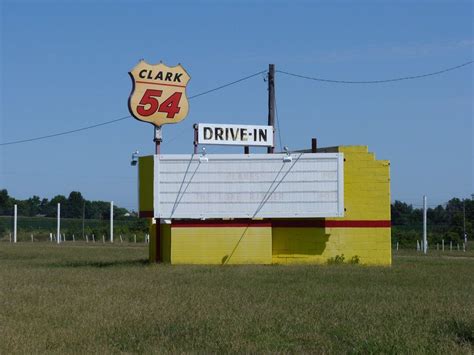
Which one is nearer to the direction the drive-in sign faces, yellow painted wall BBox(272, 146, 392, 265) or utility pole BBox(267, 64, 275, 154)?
the yellow painted wall

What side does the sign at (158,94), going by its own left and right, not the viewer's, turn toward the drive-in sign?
left

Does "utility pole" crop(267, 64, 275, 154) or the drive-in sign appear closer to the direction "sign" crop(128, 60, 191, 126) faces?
the drive-in sign

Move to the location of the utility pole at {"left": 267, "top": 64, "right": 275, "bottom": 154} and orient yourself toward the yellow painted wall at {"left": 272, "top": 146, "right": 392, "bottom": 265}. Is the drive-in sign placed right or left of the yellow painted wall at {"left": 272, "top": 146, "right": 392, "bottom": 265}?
right

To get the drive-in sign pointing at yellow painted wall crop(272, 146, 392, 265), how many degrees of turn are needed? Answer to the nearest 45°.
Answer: approximately 90° to its left

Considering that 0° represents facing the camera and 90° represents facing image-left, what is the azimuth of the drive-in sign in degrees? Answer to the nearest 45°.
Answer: approximately 0°

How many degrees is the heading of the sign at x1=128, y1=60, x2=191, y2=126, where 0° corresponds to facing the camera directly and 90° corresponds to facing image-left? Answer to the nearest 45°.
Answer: approximately 0°

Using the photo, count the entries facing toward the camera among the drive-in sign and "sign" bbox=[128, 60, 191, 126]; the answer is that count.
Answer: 2
